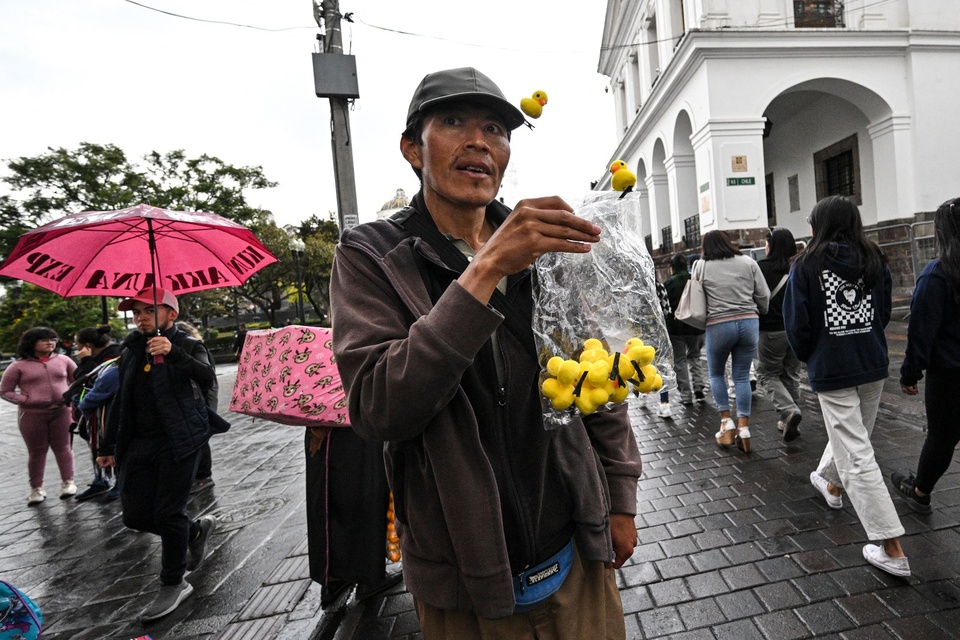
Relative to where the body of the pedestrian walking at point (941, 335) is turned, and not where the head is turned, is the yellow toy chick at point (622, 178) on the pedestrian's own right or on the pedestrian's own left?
on the pedestrian's own left

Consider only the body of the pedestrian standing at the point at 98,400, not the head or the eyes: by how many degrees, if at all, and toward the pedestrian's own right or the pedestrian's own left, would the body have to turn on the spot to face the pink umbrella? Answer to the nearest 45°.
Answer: approximately 90° to the pedestrian's own left

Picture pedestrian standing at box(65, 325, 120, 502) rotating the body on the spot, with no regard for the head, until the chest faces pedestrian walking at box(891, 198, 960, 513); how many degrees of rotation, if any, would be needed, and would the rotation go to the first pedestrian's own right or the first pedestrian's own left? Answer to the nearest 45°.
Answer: approximately 135° to the first pedestrian's own left

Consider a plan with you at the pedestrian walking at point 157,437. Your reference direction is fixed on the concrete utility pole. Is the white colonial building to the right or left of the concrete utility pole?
right

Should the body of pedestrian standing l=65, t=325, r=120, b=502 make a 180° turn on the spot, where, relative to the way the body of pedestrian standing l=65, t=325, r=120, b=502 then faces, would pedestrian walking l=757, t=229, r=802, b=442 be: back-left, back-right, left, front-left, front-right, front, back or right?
front-right

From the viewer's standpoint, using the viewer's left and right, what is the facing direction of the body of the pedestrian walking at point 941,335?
facing away from the viewer and to the left of the viewer

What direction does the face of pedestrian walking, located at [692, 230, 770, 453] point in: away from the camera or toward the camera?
away from the camera

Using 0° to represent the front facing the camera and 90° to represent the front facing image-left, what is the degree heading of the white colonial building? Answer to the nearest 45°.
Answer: approximately 45°

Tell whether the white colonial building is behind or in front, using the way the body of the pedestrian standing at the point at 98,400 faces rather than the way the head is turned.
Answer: behind
